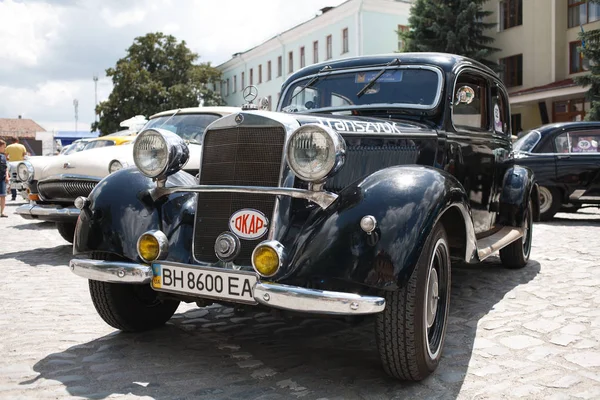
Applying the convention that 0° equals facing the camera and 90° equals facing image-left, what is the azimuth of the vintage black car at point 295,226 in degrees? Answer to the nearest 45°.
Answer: approximately 45°

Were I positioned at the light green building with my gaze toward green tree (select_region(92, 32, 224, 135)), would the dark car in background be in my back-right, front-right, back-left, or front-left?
back-left

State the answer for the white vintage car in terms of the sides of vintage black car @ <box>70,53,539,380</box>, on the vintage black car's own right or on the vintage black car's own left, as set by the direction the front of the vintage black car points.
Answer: on the vintage black car's own right

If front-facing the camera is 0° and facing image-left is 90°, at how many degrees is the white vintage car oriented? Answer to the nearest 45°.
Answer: approximately 45°

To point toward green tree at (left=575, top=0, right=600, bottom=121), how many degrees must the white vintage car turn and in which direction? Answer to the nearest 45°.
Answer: approximately 180°

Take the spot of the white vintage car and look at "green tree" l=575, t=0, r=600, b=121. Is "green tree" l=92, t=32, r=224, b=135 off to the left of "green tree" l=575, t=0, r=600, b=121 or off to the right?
left

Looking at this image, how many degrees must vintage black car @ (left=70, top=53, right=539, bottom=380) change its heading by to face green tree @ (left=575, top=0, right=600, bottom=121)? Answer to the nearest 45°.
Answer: approximately 180°

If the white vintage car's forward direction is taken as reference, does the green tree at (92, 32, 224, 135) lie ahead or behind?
behind

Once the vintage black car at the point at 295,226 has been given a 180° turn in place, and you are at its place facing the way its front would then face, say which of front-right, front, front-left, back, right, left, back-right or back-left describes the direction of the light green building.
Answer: front-left

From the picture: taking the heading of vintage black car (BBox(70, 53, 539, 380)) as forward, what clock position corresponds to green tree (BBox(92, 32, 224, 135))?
The green tree is roughly at 4 o'clock from the vintage black car.

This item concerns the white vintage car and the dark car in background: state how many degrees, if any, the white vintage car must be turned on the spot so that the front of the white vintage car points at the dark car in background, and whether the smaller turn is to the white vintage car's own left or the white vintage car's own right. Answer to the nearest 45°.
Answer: approximately 135° to the white vintage car's own left

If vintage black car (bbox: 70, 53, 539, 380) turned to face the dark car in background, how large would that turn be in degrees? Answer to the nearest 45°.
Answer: approximately 180°

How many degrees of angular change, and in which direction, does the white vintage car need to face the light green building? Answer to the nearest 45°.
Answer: approximately 180°
